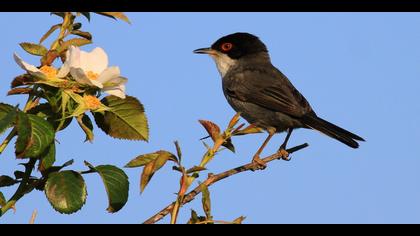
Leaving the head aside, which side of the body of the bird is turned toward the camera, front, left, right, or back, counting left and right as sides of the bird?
left

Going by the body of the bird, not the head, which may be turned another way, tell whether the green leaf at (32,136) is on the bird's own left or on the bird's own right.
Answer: on the bird's own left

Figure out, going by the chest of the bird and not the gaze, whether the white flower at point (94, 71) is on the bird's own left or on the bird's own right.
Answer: on the bird's own left

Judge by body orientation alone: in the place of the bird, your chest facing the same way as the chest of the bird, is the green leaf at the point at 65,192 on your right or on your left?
on your left

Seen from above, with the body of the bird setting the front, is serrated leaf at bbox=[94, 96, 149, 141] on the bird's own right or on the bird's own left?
on the bird's own left
